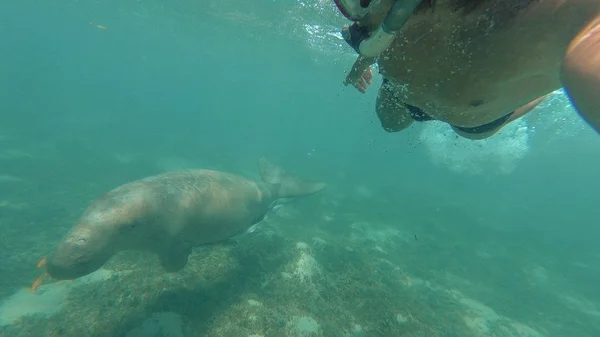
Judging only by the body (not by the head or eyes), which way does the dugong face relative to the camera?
to the viewer's left

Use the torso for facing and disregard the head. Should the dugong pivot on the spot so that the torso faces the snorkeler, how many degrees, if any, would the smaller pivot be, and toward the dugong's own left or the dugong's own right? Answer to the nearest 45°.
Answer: approximately 90° to the dugong's own left
